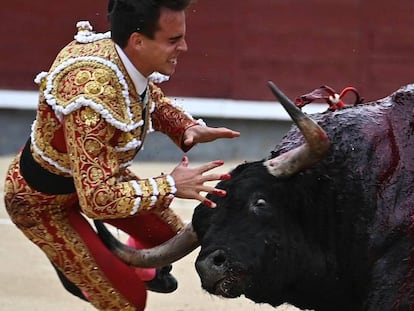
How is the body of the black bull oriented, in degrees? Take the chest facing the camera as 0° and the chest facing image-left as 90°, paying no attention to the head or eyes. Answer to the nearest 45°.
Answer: approximately 90°
